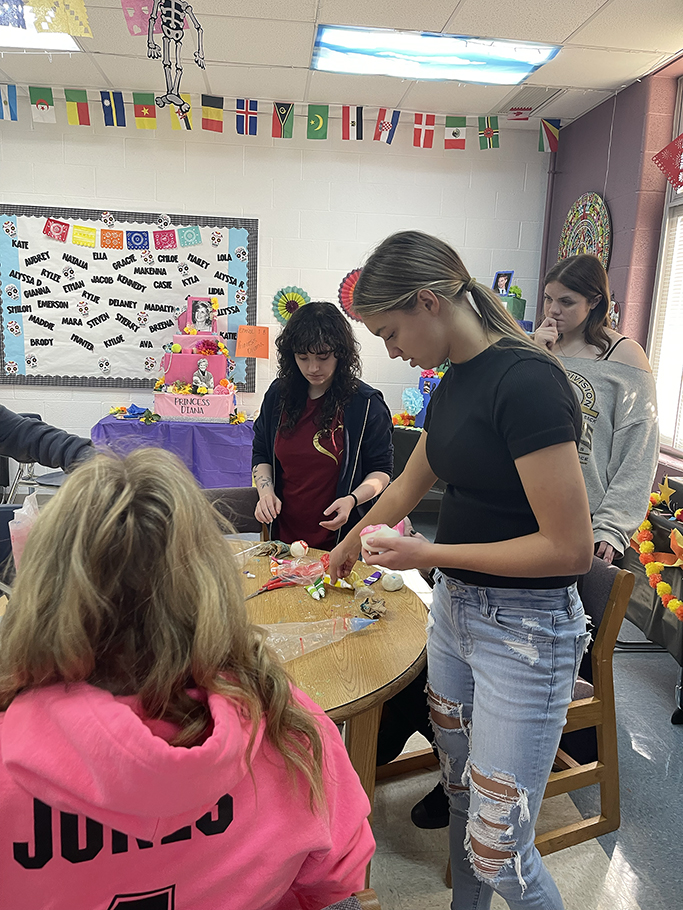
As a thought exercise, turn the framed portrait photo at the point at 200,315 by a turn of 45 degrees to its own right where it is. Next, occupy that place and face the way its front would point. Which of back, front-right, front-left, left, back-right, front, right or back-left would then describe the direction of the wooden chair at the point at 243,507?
front-left

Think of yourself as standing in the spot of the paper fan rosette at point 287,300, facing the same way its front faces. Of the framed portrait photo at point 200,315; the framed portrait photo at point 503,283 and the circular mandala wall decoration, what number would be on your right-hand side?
1

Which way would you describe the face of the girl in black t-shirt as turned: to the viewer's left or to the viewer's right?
to the viewer's left

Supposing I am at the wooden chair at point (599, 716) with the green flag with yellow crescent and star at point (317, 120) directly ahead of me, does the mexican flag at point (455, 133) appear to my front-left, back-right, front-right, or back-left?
front-right

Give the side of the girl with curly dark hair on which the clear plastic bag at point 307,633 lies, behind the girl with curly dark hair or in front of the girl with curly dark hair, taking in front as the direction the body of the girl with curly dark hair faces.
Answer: in front

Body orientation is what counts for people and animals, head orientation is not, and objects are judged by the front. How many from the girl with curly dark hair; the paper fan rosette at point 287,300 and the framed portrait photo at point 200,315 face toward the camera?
3

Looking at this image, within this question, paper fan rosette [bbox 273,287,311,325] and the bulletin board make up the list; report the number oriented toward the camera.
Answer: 2

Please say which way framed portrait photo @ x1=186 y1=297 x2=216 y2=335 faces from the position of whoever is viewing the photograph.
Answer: facing the viewer

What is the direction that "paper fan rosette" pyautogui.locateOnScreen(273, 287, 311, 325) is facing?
toward the camera

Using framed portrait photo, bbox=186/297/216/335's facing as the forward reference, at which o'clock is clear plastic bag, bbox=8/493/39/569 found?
The clear plastic bag is roughly at 12 o'clock from the framed portrait photo.

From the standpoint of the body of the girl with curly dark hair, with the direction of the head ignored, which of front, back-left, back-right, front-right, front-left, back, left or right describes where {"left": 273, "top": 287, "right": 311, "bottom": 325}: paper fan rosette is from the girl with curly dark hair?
back

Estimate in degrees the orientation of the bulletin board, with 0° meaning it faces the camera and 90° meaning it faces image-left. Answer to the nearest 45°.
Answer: approximately 0°
